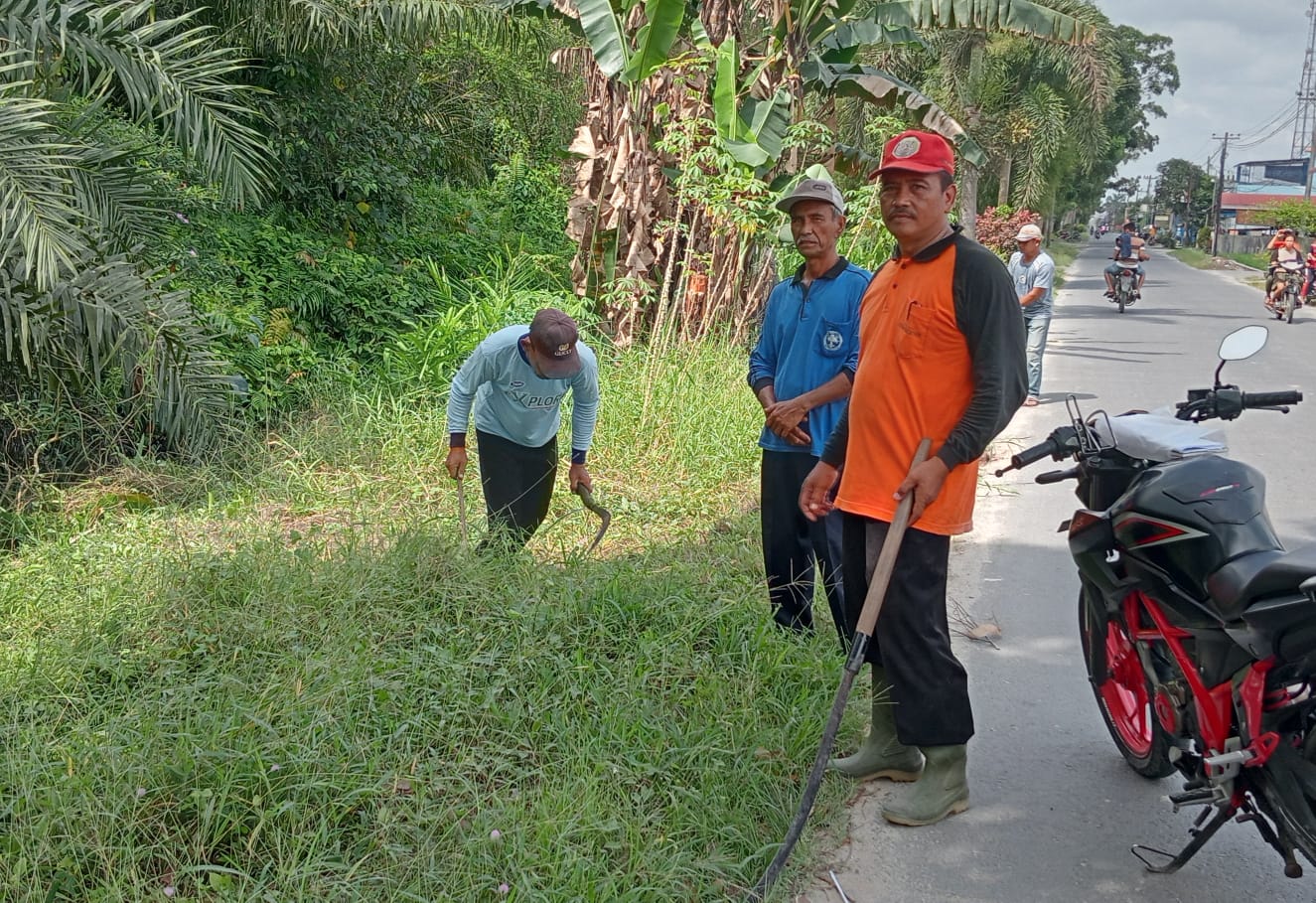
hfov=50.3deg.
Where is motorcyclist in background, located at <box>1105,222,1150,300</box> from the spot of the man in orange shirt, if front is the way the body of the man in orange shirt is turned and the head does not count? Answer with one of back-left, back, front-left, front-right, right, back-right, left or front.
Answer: back-right

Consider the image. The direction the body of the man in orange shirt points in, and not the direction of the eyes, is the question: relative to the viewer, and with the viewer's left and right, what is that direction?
facing the viewer and to the left of the viewer

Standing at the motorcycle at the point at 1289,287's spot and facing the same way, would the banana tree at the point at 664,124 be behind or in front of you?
in front

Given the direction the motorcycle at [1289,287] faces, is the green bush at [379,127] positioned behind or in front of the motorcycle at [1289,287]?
in front

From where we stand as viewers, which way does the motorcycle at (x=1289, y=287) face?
facing the viewer

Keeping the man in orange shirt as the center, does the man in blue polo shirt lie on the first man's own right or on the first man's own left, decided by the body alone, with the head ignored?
on the first man's own right

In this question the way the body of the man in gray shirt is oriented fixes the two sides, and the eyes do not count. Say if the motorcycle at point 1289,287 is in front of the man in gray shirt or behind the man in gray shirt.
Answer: behind

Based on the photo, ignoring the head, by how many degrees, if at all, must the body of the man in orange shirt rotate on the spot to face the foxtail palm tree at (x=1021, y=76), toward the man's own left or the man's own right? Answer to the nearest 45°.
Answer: approximately 135° to the man's own right

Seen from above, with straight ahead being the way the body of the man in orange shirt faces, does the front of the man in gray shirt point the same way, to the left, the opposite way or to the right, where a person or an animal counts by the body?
the same way
